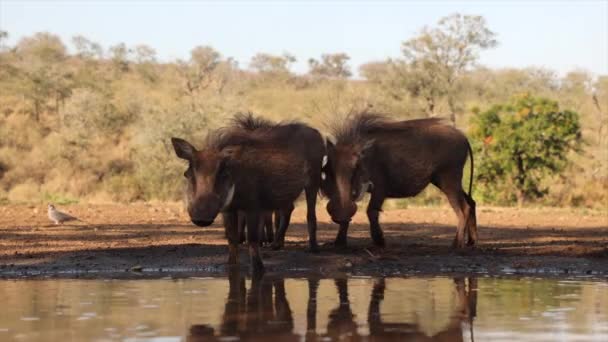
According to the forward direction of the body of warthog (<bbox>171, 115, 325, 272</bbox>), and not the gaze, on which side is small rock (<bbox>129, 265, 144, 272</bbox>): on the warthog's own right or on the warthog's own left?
on the warthog's own right

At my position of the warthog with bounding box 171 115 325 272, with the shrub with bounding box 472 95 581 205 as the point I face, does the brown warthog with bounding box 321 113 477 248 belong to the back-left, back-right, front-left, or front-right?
front-right

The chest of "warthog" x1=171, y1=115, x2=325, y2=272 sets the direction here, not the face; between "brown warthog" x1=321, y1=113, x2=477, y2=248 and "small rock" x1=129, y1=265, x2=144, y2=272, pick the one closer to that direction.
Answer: the small rock

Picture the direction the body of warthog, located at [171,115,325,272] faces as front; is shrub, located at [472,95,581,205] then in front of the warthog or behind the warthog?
behind

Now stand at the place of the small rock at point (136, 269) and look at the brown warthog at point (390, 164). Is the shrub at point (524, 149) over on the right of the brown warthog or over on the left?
left
